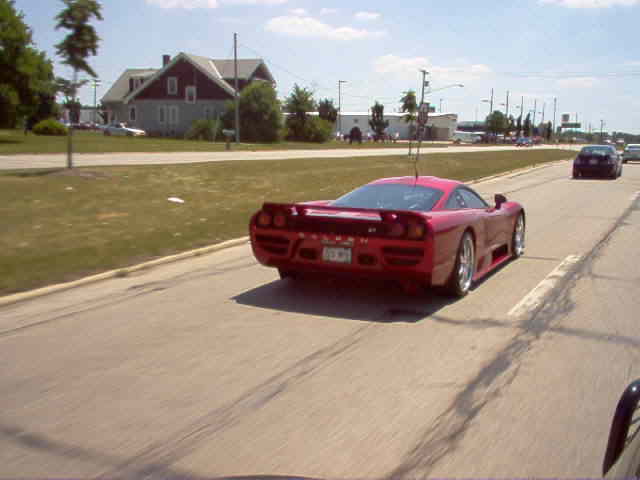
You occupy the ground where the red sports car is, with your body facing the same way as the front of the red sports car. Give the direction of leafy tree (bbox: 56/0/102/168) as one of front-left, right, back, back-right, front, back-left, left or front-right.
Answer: left

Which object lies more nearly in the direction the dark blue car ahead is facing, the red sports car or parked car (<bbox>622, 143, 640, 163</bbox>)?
the parked car

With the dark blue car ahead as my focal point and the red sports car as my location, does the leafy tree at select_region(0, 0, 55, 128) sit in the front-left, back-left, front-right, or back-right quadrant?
front-left

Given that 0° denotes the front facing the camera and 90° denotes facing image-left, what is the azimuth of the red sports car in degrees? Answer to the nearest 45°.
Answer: approximately 225°

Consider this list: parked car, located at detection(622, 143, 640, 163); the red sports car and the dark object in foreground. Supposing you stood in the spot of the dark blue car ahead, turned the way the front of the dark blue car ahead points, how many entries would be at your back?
2

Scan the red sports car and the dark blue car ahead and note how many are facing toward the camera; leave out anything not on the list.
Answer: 0

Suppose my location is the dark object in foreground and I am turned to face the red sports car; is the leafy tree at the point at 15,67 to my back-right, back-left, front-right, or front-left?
front-left

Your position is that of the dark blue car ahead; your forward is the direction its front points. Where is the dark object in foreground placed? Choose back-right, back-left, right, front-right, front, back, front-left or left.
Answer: back

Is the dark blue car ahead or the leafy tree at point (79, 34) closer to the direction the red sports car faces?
the dark blue car ahead

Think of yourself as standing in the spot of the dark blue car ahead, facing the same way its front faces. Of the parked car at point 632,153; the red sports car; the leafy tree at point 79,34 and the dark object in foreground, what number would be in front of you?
1

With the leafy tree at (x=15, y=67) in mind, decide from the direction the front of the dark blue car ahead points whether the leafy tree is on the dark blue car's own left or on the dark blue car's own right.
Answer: on the dark blue car's own left

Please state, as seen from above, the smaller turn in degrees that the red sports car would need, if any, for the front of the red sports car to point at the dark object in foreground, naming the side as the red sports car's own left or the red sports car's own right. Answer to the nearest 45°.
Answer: approximately 135° to the red sports car's own right

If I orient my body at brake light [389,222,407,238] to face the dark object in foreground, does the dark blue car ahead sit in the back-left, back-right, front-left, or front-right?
back-left

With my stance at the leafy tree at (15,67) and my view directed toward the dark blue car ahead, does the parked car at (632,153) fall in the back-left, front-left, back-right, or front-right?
front-left

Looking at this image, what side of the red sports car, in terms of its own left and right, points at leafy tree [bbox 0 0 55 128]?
left

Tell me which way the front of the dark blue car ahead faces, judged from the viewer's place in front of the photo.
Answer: facing away from the viewer
